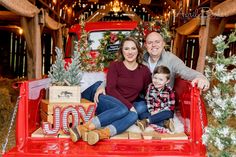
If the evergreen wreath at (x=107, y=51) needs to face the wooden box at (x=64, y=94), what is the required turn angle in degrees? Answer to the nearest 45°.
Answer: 0° — it already faces it

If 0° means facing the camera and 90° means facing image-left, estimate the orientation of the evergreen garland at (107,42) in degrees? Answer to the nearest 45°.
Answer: approximately 0°

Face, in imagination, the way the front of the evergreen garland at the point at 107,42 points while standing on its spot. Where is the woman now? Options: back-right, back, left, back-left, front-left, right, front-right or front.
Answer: front

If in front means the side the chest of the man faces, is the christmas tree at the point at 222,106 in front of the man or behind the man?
in front

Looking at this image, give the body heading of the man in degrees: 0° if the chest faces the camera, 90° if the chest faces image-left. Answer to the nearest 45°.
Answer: approximately 0°

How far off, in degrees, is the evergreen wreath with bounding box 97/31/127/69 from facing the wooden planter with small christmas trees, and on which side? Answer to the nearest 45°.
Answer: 0° — it already faces it

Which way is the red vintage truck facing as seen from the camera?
away from the camera

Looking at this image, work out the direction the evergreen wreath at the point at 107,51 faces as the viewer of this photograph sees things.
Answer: facing the viewer

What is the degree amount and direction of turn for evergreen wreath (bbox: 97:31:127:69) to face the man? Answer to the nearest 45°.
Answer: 0° — it already faces them

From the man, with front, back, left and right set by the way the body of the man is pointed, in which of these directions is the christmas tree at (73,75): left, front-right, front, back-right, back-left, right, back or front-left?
front-right

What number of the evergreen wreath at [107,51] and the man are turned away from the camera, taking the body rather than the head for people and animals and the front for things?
0

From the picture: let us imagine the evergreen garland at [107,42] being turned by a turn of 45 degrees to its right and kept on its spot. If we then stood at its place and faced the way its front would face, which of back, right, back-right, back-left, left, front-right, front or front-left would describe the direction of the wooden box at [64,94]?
front-left
